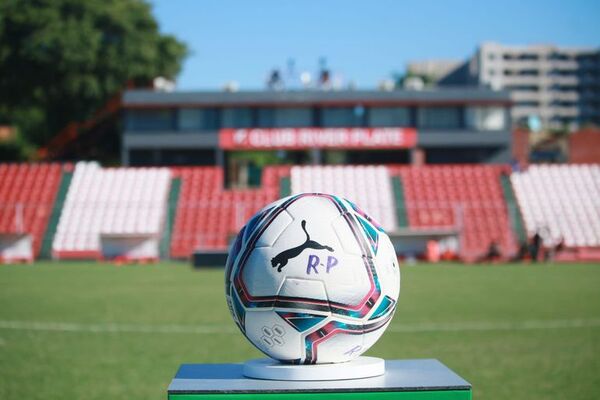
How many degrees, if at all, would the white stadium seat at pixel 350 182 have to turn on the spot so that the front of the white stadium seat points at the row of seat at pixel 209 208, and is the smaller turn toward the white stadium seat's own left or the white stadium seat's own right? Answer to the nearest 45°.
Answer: approximately 45° to the white stadium seat's own right

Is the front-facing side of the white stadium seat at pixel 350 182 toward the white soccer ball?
yes

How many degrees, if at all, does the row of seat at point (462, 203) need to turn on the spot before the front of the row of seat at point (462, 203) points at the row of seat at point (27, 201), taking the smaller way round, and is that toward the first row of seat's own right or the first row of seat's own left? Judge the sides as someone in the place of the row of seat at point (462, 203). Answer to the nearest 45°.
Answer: approximately 90° to the first row of seat's own right

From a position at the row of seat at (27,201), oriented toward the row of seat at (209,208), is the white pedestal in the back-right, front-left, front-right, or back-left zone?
front-right

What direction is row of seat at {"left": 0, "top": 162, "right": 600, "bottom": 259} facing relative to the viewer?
toward the camera

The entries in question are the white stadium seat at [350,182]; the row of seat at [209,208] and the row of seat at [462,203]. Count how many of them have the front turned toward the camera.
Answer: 3

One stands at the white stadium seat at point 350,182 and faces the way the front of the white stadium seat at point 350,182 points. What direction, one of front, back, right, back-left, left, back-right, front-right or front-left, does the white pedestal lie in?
front

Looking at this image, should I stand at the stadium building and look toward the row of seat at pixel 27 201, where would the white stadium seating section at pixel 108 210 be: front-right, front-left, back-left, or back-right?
front-left

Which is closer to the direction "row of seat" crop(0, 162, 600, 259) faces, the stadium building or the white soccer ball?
the white soccer ball

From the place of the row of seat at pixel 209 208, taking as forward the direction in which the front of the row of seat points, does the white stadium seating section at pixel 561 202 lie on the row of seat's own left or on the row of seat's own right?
on the row of seat's own left

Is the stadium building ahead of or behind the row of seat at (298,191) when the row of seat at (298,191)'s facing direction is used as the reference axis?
behind

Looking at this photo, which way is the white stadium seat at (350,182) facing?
toward the camera

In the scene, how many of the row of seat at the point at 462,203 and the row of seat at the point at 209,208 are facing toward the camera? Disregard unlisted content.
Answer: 2

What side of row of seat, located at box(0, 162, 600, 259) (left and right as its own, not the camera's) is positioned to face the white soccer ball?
front

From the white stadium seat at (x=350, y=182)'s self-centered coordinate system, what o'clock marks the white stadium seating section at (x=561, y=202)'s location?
the white stadium seating section at (x=561, y=202) is roughly at 9 o'clock from the white stadium seat at (x=350, y=182).

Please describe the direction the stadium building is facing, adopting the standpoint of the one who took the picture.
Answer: facing the viewer
